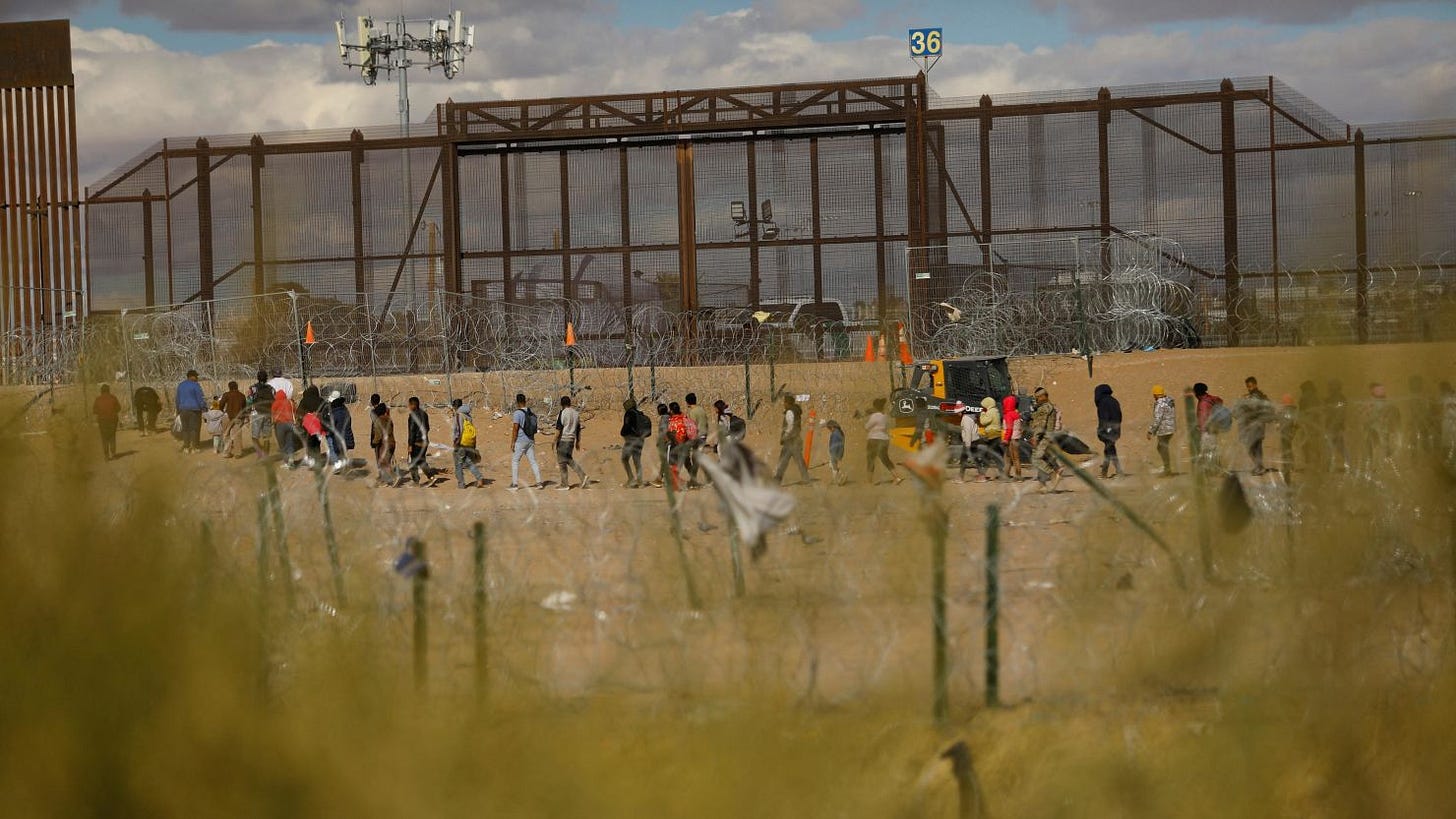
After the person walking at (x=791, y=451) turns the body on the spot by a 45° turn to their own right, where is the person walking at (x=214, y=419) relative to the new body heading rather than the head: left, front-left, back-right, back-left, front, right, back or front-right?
front

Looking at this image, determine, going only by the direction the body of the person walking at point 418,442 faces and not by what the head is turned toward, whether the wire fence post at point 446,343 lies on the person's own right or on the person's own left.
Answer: on the person's own right

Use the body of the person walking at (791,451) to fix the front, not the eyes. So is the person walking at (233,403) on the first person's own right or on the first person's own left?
on the first person's own right

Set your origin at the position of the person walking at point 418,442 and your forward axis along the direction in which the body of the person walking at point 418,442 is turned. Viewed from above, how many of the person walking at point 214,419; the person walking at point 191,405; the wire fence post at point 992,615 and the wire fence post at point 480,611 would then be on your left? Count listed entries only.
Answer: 2

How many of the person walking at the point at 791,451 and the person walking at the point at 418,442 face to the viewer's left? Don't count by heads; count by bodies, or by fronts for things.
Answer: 2

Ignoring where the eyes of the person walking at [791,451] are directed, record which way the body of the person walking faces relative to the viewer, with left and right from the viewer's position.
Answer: facing to the left of the viewer
